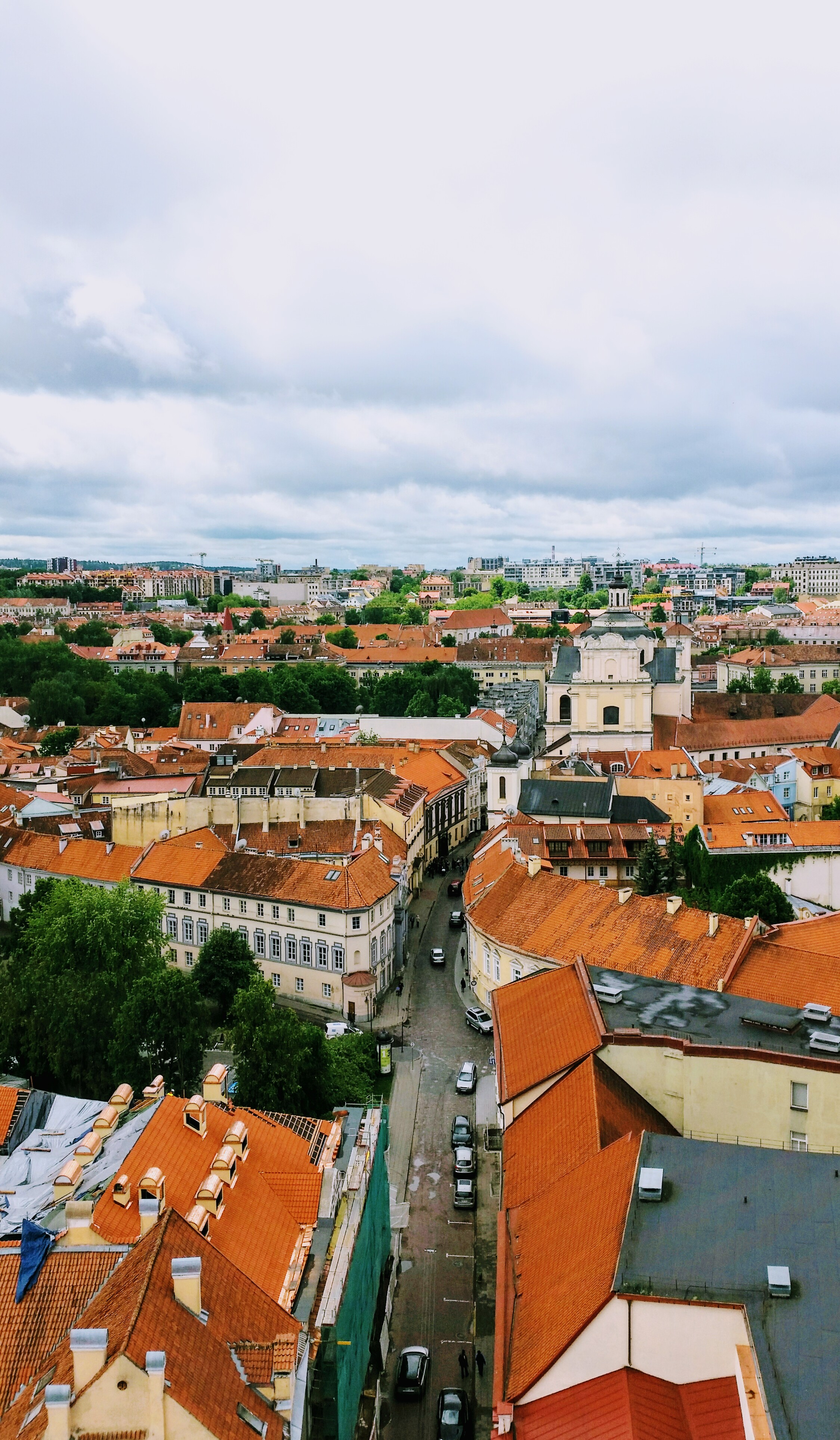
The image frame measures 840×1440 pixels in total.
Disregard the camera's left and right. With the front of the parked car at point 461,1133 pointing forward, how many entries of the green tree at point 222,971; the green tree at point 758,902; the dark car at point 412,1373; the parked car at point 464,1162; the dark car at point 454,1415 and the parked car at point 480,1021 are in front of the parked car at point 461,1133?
3

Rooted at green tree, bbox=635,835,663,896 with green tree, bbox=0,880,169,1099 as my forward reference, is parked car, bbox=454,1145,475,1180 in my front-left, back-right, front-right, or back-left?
front-left

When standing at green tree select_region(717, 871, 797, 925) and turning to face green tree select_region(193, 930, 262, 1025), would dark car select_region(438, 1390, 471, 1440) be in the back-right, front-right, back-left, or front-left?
front-left

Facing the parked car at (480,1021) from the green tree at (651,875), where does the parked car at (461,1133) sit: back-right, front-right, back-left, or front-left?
front-left
